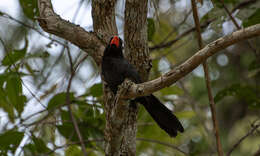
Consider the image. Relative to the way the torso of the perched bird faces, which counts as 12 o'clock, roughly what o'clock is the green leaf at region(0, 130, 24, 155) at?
The green leaf is roughly at 2 o'clock from the perched bird.

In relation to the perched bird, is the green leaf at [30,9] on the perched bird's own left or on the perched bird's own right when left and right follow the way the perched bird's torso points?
on the perched bird's own right

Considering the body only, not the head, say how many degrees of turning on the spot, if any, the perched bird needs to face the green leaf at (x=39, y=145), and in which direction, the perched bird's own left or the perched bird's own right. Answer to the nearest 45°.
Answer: approximately 45° to the perched bird's own right

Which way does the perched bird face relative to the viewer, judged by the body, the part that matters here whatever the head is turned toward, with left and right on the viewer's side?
facing the viewer and to the left of the viewer

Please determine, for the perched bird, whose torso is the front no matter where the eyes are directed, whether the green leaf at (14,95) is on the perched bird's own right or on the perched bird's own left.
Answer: on the perched bird's own right
